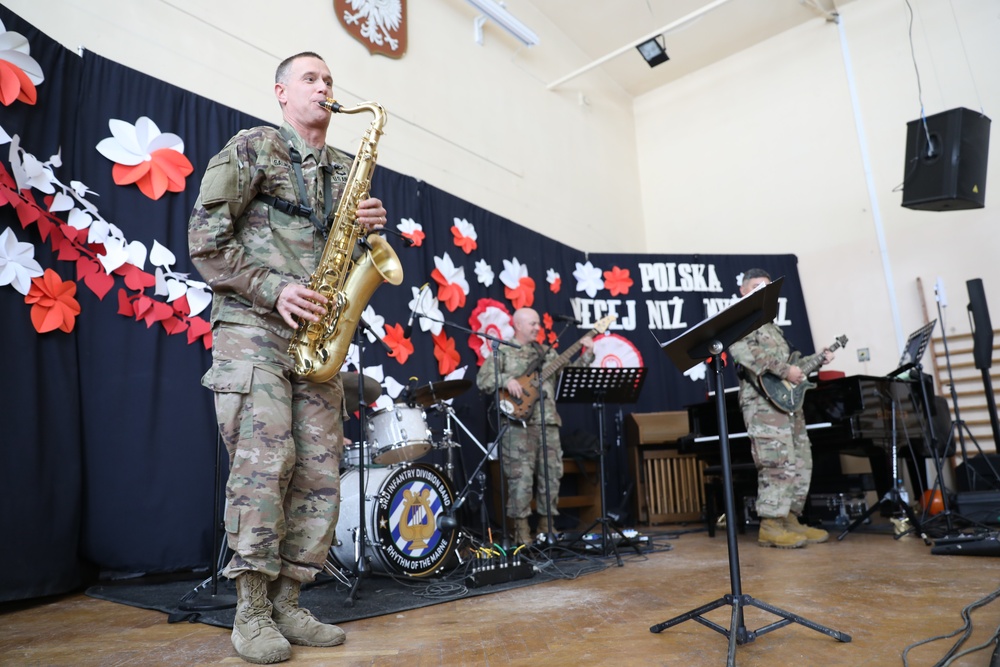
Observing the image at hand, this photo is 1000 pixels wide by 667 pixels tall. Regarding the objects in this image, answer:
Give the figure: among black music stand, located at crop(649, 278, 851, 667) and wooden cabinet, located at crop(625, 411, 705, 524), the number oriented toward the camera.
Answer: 1

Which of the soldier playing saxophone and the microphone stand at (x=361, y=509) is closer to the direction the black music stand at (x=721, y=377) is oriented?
the microphone stand

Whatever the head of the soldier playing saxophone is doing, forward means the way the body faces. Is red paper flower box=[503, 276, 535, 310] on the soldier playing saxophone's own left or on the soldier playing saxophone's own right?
on the soldier playing saxophone's own left

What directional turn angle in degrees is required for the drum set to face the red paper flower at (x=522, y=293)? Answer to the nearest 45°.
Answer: approximately 90° to its left

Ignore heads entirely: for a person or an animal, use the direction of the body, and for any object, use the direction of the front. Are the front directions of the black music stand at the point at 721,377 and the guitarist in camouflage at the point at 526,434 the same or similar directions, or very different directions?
very different directions

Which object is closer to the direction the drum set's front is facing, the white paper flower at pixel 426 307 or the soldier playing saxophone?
the soldier playing saxophone
